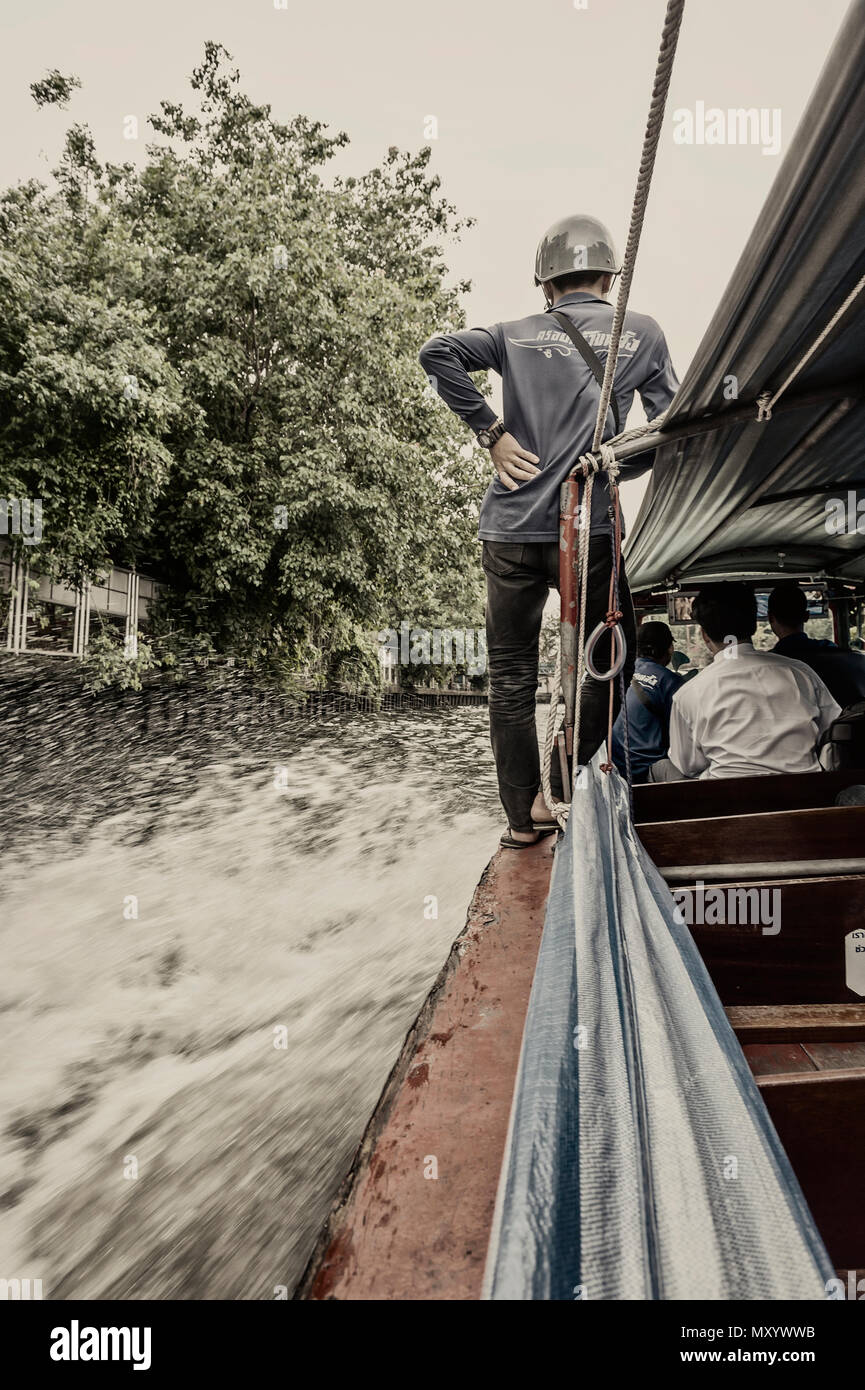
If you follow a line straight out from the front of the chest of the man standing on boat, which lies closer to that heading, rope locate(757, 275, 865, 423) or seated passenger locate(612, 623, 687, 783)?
the seated passenger

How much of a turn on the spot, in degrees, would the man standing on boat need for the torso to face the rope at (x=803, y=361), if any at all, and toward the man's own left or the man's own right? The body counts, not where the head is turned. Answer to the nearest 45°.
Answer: approximately 135° to the man's own right

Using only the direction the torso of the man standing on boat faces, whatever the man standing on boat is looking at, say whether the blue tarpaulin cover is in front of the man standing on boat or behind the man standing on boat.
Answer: behind

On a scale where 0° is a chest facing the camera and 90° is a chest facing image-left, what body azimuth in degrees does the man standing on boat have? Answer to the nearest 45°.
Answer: approximately 180°

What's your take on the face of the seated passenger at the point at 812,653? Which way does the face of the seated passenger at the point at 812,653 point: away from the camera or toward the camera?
away from the camera

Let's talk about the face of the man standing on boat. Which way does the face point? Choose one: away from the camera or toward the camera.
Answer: away from the camera
